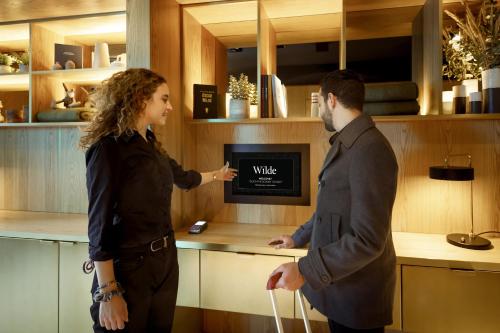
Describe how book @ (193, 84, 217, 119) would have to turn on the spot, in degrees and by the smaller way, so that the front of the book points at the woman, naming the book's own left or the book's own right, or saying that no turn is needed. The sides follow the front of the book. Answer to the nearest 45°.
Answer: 0° — it already faces them

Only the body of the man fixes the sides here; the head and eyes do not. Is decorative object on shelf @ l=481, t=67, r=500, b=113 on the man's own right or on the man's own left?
on the man's own right

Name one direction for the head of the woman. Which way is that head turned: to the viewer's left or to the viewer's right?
to the viewer's right

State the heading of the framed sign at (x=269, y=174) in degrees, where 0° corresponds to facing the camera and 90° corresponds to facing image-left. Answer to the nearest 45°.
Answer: approximately 0°

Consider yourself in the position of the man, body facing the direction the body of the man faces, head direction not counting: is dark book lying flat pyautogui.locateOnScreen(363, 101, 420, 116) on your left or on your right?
on your right

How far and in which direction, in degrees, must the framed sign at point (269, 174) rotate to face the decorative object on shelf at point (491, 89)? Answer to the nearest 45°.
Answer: approximately 45° to its left

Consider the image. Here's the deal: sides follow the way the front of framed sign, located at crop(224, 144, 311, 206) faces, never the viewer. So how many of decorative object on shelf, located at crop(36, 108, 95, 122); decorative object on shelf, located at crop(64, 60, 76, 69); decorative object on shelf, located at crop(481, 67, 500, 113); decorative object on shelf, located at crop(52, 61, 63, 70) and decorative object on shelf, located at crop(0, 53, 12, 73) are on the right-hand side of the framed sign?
4

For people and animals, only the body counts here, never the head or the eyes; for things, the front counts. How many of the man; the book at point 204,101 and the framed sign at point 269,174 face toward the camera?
2

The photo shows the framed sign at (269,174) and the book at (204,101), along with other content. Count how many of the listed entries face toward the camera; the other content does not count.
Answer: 2
